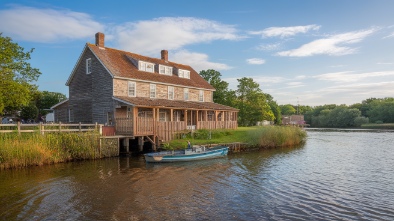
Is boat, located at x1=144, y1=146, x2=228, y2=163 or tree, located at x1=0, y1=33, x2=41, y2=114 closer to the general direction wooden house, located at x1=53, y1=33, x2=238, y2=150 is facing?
the boat

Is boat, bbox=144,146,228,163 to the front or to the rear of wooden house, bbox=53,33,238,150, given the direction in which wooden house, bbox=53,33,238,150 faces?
to the front

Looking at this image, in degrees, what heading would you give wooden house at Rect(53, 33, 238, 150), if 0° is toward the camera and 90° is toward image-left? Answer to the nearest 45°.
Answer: approximately 315°
